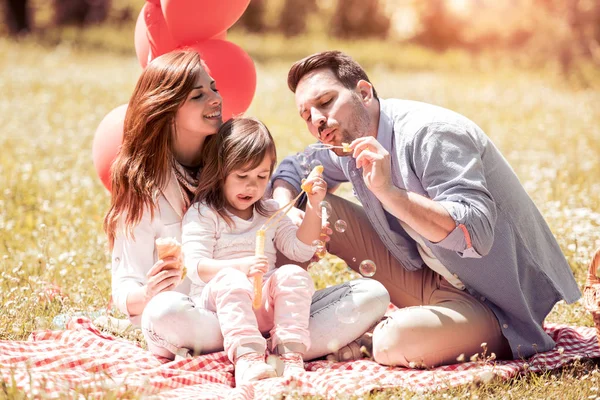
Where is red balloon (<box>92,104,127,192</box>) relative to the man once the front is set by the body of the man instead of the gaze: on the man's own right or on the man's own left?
on the man's own right

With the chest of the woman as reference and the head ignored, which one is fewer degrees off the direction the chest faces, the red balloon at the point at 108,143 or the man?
the man

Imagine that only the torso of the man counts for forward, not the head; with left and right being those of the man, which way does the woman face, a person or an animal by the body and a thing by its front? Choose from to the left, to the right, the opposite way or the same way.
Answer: to the left

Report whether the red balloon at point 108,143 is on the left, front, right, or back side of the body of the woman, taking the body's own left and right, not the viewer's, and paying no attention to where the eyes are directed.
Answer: back

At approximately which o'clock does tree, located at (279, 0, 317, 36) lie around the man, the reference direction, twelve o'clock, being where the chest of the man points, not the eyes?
The tree is roughly at 4 o'clock from the man.

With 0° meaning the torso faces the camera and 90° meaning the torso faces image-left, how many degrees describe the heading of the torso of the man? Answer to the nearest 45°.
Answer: approximately 45°

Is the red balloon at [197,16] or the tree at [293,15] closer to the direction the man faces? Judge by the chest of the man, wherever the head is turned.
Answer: the red balloon

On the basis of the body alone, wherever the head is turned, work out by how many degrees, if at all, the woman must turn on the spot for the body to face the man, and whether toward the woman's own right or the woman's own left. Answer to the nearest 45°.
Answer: approximately 45° to the woman's own left

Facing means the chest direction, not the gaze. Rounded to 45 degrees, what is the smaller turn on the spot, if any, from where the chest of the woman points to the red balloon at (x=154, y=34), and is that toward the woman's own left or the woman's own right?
approximately 135° to the woman's own left

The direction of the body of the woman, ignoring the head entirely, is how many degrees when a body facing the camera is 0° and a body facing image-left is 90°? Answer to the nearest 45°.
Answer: approximately 315°

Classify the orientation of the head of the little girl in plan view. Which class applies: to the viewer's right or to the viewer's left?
to the viewer's right
